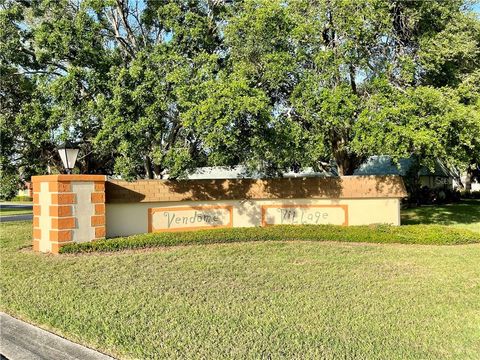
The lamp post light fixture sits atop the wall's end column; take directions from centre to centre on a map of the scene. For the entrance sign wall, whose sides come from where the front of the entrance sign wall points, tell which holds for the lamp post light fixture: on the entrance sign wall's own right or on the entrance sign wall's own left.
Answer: on the entrance sign wall's own right

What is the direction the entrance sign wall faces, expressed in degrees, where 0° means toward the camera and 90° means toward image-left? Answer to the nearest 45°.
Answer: approximately 0°

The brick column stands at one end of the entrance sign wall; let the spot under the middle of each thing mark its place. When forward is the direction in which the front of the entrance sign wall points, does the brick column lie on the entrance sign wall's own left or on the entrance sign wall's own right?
on the entrance sign wall's own right
